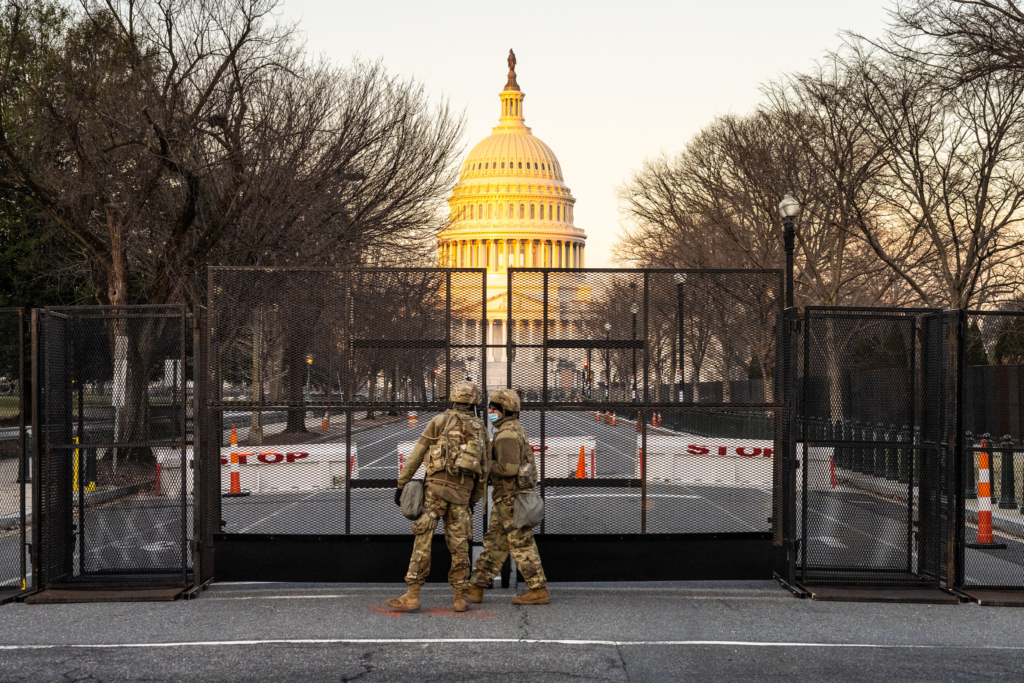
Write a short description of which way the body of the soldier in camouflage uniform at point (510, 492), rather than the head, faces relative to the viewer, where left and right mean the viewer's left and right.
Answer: facing to the left of the viewer

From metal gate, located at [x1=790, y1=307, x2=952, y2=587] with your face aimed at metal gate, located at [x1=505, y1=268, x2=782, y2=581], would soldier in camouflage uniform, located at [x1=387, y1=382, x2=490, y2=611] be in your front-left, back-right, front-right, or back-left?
front-left

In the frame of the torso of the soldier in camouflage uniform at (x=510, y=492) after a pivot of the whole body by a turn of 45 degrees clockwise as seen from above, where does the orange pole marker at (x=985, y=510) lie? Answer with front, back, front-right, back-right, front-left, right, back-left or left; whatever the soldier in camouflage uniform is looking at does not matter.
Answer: right

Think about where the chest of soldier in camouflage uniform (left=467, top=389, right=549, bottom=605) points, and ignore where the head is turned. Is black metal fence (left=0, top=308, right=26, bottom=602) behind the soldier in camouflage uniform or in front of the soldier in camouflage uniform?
in front

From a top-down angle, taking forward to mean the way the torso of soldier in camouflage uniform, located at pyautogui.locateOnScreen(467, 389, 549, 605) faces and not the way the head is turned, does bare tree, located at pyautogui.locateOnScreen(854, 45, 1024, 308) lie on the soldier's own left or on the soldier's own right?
on the soldier's own right

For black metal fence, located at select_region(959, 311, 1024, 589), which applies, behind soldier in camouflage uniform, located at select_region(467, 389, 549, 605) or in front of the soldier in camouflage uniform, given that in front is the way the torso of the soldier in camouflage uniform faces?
behind

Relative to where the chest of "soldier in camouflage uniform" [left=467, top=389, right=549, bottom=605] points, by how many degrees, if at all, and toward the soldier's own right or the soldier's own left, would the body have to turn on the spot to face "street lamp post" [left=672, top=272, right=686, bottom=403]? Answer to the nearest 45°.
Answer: approximately 135° to the soldier's own right
